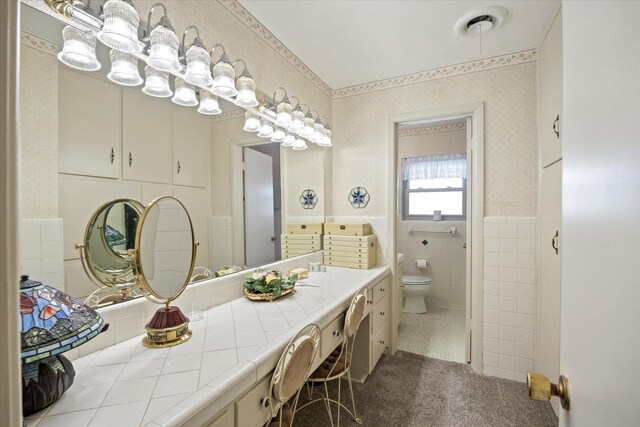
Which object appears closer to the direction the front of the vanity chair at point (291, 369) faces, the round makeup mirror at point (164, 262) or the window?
the round makeup mirror

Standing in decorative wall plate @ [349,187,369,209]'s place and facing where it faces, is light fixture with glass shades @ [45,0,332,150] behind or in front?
in front

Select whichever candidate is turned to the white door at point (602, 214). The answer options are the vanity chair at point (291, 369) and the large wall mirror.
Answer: the large wall mirror

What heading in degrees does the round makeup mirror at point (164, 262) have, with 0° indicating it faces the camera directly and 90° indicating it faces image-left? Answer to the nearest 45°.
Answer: approximately 315°

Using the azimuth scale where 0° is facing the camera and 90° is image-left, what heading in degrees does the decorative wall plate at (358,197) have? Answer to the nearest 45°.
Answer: approximately 0°

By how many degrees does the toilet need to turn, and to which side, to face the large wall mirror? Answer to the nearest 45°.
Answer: approximately 90° to its right

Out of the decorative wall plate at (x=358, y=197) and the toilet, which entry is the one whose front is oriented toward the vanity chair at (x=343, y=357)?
the decorative wall plate

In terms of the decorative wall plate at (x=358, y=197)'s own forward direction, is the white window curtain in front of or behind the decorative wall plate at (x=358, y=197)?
behind
